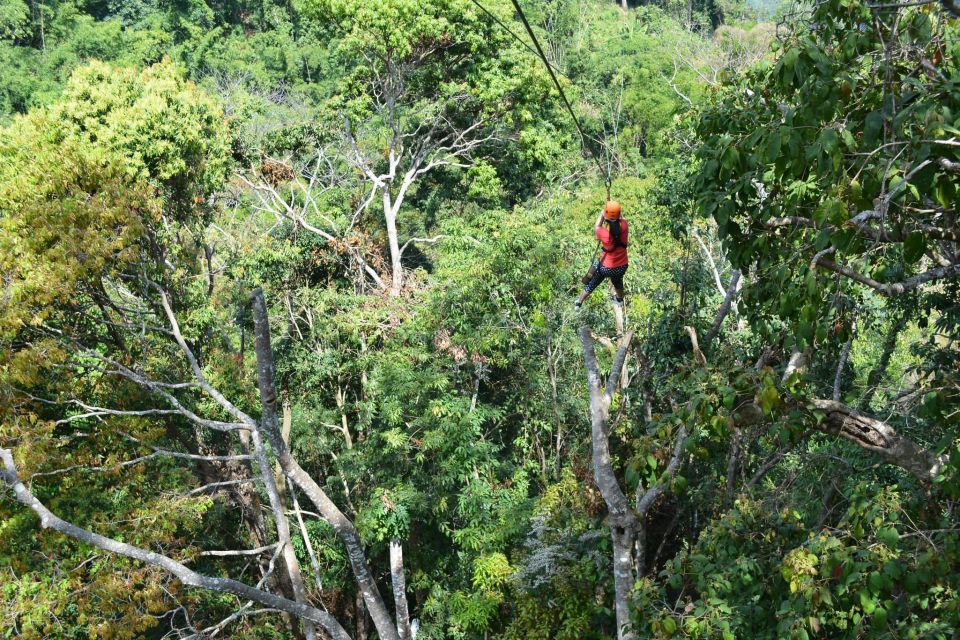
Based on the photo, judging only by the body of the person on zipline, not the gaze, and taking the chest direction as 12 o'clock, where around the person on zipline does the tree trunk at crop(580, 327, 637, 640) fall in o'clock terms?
The tree trunk is roughly at 6 o'clock from the person on zipline.

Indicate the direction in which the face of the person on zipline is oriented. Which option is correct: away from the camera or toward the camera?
away from the camera

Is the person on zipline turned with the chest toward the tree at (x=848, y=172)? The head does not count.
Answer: no

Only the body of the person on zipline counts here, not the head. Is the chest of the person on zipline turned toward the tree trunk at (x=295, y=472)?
no

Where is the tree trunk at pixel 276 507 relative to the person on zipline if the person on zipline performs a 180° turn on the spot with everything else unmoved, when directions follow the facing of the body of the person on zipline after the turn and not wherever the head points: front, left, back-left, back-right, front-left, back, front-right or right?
right

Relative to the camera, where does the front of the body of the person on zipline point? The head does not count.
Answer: away from the camera
